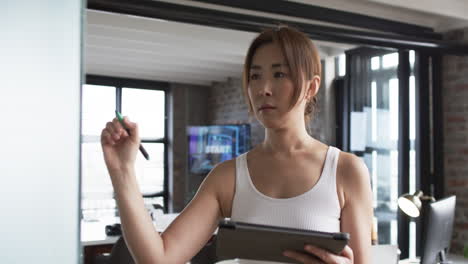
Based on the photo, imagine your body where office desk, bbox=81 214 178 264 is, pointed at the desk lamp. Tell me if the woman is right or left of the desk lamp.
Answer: right

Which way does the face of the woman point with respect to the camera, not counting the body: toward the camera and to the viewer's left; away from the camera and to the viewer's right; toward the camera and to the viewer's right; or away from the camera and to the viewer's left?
toward the camera and to the viewer's left

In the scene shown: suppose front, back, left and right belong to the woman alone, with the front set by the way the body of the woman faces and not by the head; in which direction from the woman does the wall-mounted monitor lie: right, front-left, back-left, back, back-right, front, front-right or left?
back-right

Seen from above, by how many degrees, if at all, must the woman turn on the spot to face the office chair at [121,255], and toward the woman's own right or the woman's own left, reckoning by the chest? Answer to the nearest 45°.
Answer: approximately 90° to the woman's own right

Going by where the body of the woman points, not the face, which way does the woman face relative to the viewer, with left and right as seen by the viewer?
facing the viewer and to the left of the viewer

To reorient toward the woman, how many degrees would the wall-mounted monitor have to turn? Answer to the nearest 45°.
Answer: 0° — it already faces them

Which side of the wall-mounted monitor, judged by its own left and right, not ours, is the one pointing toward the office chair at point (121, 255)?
front

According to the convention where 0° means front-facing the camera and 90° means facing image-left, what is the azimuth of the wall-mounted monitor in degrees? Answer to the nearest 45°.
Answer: approximately 0°

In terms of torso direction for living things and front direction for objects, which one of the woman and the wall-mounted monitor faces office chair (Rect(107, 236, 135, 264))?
the wall-mounted monitor

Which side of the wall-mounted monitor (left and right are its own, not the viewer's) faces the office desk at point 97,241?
front

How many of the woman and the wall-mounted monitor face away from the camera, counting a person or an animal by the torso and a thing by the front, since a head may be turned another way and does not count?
0

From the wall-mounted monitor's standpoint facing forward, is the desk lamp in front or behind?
in front
